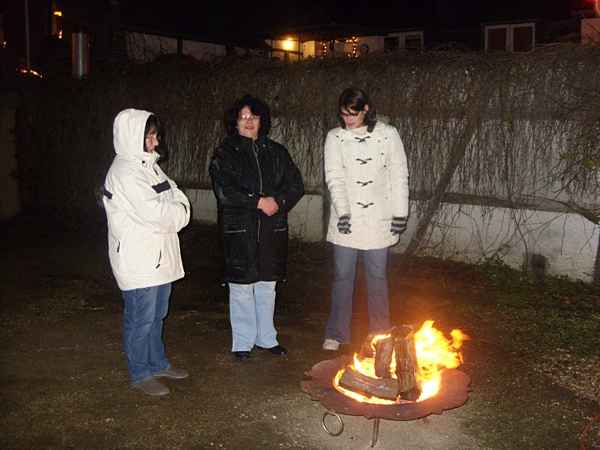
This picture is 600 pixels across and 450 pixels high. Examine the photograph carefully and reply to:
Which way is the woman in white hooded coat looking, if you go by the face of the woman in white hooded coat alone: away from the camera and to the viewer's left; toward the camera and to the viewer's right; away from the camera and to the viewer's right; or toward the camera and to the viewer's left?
toward the camera and to the viewer's right

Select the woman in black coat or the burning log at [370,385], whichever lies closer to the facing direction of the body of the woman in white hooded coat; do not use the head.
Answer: the burning log

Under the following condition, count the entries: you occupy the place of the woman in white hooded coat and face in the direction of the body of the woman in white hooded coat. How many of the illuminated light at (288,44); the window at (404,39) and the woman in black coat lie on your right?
0

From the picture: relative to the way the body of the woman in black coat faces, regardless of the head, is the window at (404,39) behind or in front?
behind

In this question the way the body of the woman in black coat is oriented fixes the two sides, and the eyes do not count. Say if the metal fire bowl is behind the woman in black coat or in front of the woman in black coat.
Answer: in front

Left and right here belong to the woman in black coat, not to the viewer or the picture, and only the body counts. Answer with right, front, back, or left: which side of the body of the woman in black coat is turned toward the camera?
front

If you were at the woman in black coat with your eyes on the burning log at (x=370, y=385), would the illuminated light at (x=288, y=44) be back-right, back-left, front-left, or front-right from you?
back-left

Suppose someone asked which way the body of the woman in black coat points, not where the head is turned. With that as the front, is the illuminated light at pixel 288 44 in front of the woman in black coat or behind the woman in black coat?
behind

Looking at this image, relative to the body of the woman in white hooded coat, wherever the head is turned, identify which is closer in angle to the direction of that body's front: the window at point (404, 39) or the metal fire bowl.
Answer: the metal fire bowl

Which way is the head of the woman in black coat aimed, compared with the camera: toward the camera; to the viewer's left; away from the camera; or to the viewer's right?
toward the camera

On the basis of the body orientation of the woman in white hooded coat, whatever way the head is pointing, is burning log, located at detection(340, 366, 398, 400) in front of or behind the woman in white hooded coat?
in front

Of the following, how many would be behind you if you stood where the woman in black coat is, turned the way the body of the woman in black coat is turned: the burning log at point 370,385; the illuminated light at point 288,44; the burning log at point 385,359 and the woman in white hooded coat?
1

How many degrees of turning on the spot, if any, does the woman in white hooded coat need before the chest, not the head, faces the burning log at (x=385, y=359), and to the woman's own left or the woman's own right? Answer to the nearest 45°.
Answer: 0° — they already face it

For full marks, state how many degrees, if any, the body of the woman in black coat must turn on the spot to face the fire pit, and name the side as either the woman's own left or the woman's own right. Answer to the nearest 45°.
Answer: approximately 45° to the woman's own left

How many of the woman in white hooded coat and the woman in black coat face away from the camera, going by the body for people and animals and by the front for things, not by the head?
0

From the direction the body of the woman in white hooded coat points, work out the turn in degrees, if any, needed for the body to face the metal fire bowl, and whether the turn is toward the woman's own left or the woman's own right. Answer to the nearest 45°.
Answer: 0° — they already face it
